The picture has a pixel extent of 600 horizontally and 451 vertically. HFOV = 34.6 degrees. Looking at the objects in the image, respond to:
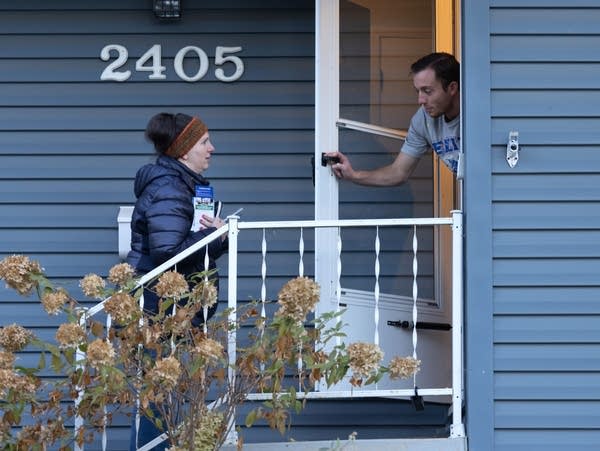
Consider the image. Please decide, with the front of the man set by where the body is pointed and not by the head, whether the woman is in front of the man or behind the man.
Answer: in front

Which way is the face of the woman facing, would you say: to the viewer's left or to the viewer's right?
to the viewer's right

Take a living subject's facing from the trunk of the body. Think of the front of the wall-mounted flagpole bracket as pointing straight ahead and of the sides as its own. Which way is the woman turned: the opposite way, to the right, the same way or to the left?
to the left

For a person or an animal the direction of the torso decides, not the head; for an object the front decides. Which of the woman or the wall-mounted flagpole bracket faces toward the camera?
the wall-mounted flagpole bracket

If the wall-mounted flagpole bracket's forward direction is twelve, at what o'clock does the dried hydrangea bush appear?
The dried hydrangea bush is roughly at 2 o'clock from the wall-mounted flagpole bracket.

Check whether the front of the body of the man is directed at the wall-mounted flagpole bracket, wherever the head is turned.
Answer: no

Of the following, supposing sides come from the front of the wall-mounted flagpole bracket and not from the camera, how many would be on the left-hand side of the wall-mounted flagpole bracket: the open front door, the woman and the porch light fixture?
0

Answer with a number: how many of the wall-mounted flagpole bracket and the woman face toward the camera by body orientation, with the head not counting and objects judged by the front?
1

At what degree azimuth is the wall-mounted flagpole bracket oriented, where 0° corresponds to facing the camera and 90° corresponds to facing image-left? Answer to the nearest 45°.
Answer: approximately 0°

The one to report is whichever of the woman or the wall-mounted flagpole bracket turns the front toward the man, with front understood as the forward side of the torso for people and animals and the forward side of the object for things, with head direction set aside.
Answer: the woman

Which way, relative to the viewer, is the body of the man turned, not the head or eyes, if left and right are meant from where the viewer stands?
facing the viewer and to the left of the viewer

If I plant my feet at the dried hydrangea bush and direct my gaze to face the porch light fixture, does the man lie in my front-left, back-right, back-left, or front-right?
front-right

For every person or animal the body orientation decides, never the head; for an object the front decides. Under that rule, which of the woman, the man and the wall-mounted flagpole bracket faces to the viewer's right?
the woman

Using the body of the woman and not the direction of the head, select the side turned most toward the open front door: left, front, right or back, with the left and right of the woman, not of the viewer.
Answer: front

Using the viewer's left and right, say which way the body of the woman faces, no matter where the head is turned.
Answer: facing to the right of the viewer

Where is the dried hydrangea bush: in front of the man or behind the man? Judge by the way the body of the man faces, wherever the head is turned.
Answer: in front

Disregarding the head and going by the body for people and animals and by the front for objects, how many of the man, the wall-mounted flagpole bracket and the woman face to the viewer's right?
1
